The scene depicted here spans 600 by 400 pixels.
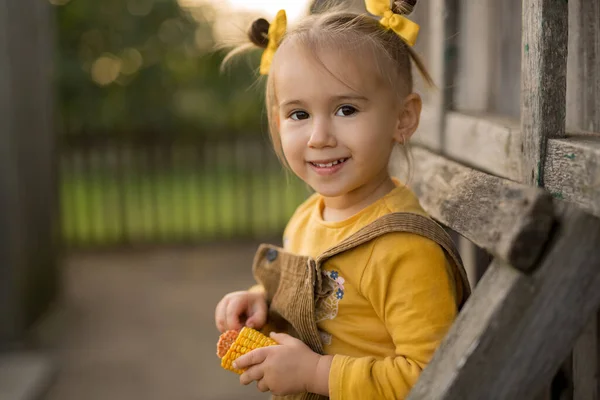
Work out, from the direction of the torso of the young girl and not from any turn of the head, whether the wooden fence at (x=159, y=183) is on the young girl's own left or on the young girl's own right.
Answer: on the young girl's own right

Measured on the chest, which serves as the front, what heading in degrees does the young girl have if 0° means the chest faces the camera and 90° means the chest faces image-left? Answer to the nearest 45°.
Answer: approximately 45°
